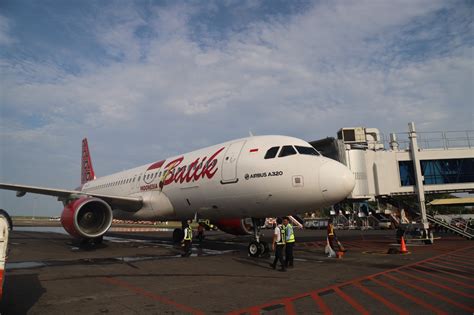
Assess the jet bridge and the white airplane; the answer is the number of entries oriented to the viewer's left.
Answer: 1

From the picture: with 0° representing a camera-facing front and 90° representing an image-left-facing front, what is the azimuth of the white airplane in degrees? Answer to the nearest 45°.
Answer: approximately 315°

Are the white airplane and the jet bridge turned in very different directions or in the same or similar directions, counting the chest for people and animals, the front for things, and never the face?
very different directions

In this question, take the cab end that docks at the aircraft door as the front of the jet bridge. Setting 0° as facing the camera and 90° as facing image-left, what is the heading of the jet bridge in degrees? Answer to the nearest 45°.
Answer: approximately 90°

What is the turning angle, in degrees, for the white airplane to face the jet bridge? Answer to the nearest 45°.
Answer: approximately 90° to its left
